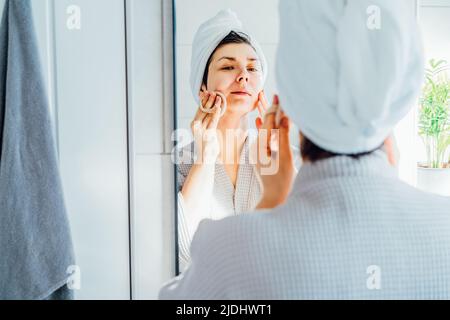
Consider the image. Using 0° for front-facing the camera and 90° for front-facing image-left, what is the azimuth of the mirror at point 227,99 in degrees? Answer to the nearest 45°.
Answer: approximately 0°
